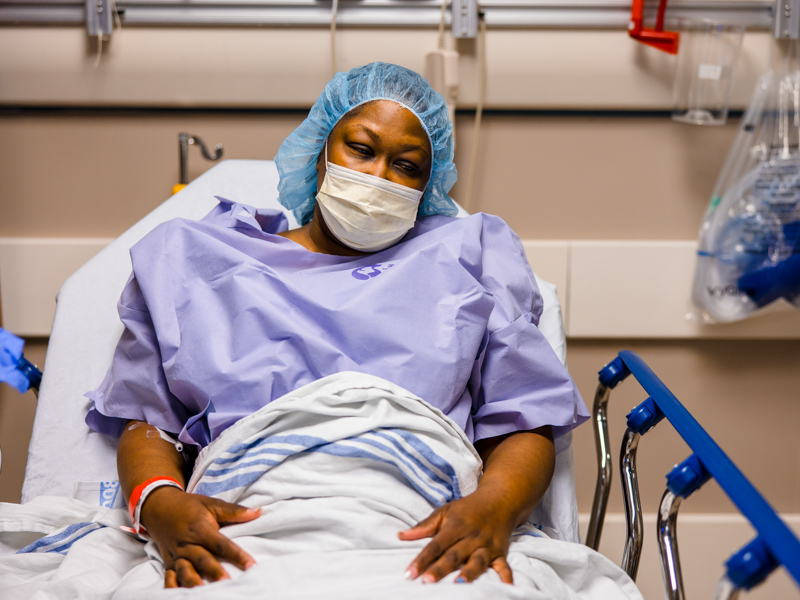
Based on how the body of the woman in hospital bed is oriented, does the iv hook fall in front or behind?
behind

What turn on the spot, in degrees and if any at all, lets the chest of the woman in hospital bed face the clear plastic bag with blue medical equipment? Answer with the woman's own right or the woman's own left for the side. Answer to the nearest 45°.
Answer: approximately 135° to the woman's own left

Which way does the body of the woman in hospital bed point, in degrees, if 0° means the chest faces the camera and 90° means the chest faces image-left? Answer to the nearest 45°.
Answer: approximately 0°

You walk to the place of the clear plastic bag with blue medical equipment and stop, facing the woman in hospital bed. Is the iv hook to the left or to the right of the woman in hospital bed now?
right
